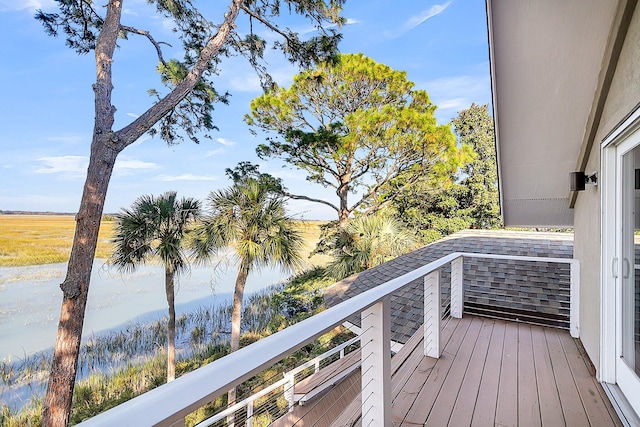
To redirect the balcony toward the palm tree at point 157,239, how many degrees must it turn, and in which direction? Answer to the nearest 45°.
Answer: approximately 45° to its right

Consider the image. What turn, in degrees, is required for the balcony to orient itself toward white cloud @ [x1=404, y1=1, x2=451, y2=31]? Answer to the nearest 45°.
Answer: approximately 90° to its right

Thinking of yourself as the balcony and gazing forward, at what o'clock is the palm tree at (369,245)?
The palm tree is roughly at 3 o'clock from the balcony.

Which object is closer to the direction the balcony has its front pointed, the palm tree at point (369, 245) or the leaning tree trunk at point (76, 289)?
the leaning tree trunk

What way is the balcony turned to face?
to the viewer's left

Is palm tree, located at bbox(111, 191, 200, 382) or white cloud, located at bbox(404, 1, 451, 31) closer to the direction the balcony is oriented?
the palm tree

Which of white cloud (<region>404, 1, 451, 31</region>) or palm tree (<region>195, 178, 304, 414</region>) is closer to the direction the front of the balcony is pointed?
the palm tree

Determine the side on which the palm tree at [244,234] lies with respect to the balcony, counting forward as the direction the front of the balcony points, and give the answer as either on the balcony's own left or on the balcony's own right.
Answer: on the balcony's own right

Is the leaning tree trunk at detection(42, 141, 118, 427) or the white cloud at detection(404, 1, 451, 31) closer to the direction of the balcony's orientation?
the leaning tree trunk
